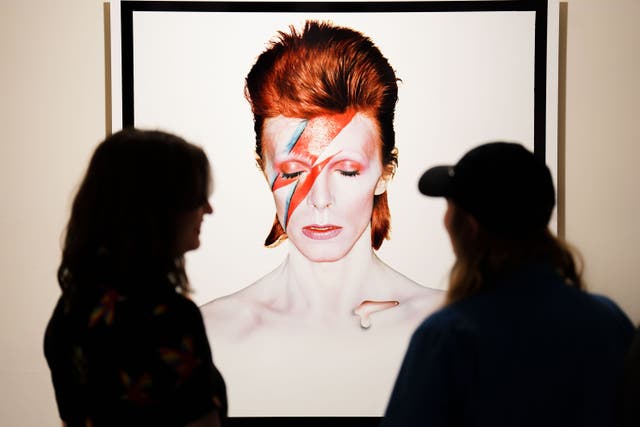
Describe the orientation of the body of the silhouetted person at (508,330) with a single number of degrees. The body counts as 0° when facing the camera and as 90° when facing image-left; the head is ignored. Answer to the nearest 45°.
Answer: approximately 135°

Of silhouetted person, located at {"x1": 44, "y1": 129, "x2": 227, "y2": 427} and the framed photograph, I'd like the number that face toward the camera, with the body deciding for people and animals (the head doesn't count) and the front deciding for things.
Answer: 1

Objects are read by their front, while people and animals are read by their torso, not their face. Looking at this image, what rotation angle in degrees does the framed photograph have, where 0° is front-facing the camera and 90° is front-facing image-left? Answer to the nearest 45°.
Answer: approximately 0°

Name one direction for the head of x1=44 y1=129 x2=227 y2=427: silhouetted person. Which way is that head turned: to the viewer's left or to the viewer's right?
to the viewer's right

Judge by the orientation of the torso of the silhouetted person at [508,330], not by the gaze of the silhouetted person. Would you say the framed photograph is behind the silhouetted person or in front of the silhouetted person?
in front

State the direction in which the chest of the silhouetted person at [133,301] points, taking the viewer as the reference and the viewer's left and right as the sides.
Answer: facing away from the viewer and to the right of the viewer

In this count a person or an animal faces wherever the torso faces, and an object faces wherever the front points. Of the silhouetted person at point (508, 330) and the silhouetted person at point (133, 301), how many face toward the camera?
0

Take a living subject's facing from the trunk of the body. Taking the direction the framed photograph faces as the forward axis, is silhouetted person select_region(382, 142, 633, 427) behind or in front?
in front

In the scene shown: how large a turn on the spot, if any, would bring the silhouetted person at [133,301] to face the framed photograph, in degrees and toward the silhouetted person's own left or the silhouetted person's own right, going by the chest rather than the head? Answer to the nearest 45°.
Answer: approximately 45° to the silhouetted person's own left
